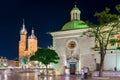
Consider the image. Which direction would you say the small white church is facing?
toward the camera
